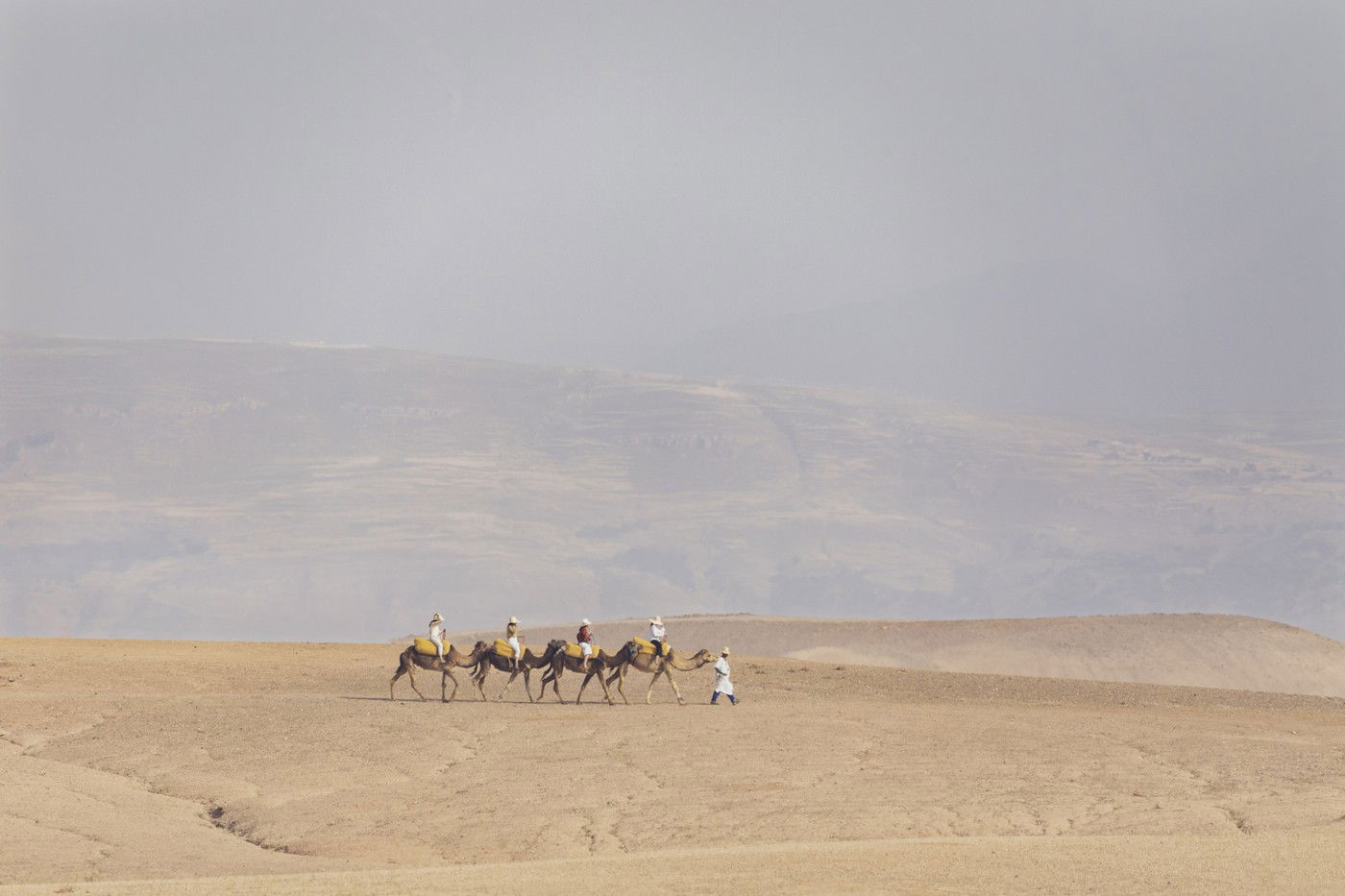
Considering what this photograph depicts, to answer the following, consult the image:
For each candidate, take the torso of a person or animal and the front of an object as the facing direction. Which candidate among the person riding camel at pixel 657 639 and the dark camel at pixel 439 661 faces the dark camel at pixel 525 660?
the dark camel at pixel 439 661

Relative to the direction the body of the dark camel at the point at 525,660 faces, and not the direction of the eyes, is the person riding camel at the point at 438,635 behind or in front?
behind

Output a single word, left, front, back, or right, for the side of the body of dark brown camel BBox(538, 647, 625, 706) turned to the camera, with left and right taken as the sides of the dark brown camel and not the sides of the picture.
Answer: right

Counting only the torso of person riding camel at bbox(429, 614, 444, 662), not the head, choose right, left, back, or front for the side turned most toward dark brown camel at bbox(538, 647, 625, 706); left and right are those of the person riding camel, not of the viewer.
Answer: front

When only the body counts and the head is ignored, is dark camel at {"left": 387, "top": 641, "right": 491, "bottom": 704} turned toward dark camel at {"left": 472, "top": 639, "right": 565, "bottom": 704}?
yes

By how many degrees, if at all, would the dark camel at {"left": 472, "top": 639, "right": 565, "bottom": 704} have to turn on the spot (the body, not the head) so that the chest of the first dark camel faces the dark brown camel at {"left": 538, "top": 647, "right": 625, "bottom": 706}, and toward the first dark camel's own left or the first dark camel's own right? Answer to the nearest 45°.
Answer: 0° — it already faces it

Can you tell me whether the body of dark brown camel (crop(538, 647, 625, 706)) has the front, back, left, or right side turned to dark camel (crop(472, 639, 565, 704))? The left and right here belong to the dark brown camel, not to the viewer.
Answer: back

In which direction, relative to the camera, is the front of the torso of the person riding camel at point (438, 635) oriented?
to the viewer's right

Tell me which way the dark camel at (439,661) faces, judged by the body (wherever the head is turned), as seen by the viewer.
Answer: to the viewer's right

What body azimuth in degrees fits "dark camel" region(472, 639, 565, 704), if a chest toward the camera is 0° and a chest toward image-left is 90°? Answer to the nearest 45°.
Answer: approximately 270°

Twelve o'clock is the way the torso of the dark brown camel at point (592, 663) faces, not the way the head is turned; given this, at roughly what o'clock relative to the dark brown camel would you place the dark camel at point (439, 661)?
The dark camel at point (439, 661) is roughly at 6 o'clock from the dark brown camel.

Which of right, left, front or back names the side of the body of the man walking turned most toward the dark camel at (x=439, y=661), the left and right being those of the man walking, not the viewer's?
back

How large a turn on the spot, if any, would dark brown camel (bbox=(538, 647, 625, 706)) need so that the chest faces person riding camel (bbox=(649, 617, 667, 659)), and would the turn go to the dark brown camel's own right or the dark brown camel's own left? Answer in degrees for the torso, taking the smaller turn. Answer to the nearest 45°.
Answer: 0° — it already faces them

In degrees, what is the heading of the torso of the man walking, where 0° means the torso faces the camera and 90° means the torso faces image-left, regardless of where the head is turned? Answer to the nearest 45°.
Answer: approximately 270°
